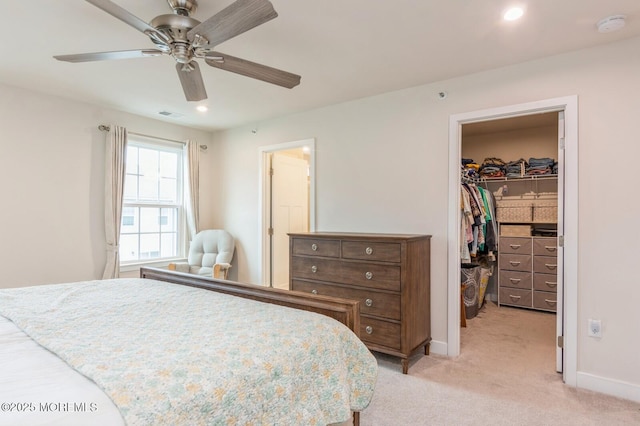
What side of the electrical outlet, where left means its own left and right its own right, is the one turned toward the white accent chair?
right

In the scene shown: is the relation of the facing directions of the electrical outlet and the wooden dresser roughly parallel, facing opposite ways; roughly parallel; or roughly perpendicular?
roughly parallel

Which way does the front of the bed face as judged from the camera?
facing away from the viewer and to the right of the viewer

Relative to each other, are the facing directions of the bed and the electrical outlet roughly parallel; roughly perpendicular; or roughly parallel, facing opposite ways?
roughly parallel, facing opposite ways

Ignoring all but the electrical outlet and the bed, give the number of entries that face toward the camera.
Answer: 1

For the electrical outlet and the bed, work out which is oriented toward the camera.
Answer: the electrical outlet

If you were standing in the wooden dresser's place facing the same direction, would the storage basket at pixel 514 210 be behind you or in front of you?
behind

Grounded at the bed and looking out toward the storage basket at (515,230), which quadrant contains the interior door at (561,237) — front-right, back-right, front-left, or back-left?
front-right

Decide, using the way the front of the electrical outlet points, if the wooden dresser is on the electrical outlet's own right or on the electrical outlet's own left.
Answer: on the electrical outlet's own right

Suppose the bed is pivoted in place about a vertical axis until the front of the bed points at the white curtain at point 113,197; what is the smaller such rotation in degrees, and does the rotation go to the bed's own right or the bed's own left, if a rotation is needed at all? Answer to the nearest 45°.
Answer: approximately 45° to the bed's own left

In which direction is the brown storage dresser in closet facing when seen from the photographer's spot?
facing the viewer and to the left of the viewer

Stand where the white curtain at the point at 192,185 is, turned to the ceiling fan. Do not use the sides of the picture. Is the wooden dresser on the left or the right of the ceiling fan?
left

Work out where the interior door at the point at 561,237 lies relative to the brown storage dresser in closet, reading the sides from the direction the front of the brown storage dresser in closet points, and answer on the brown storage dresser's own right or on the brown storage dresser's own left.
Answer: on the brown storage dresser's own left

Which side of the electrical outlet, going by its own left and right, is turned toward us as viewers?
front

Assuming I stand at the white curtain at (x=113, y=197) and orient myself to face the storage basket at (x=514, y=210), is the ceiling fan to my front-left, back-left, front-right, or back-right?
front-right

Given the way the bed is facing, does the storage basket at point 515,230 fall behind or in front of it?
in front

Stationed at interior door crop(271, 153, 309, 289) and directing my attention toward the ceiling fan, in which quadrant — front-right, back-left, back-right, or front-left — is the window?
front-right
